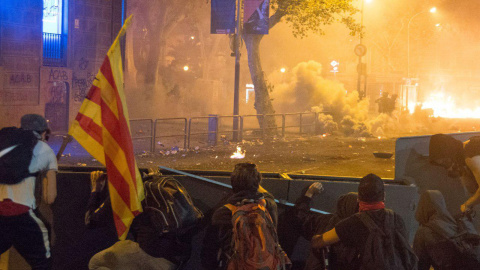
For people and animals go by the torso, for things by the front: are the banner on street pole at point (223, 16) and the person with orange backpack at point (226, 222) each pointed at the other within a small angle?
yes

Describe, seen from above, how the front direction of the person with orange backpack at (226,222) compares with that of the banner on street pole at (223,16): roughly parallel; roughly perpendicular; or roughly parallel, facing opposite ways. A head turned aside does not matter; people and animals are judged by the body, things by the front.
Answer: roughly parallel, facing opposite ways

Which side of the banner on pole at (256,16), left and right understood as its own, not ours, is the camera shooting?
front

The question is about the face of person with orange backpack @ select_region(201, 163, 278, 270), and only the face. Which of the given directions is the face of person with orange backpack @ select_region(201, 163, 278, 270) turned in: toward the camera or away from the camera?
away from the camera

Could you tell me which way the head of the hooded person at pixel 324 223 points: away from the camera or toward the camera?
away from the camera

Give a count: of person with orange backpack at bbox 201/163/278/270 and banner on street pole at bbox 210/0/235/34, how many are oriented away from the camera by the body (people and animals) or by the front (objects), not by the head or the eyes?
1

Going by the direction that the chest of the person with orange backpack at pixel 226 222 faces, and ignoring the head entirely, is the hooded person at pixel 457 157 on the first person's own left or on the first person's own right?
on the first person's own right

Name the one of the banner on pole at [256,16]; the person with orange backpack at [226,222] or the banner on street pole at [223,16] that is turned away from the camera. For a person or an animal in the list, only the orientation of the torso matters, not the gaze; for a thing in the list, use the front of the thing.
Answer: the person with orange backpack

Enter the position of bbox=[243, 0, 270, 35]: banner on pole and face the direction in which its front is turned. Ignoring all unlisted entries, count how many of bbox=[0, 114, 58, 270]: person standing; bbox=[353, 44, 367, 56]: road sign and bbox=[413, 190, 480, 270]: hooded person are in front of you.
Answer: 2

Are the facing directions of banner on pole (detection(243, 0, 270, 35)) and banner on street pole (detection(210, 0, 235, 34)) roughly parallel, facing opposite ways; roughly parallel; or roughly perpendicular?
roughly parallel

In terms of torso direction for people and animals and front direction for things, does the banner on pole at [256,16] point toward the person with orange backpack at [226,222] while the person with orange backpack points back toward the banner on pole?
yes

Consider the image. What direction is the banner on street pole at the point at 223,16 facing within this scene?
toward the camera

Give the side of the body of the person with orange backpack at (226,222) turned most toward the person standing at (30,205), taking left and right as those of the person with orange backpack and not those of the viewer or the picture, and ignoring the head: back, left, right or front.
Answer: left

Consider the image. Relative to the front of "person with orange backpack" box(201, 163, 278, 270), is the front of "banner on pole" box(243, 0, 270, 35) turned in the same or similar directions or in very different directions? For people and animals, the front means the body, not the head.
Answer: very different directions

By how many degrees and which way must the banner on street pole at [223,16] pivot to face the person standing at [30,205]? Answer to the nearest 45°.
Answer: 0° — it already faces them

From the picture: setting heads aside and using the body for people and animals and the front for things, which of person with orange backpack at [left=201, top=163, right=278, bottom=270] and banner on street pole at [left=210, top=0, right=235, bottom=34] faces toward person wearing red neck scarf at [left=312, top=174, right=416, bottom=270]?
the banner on street pole

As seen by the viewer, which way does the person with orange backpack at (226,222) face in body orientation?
away from the camera
